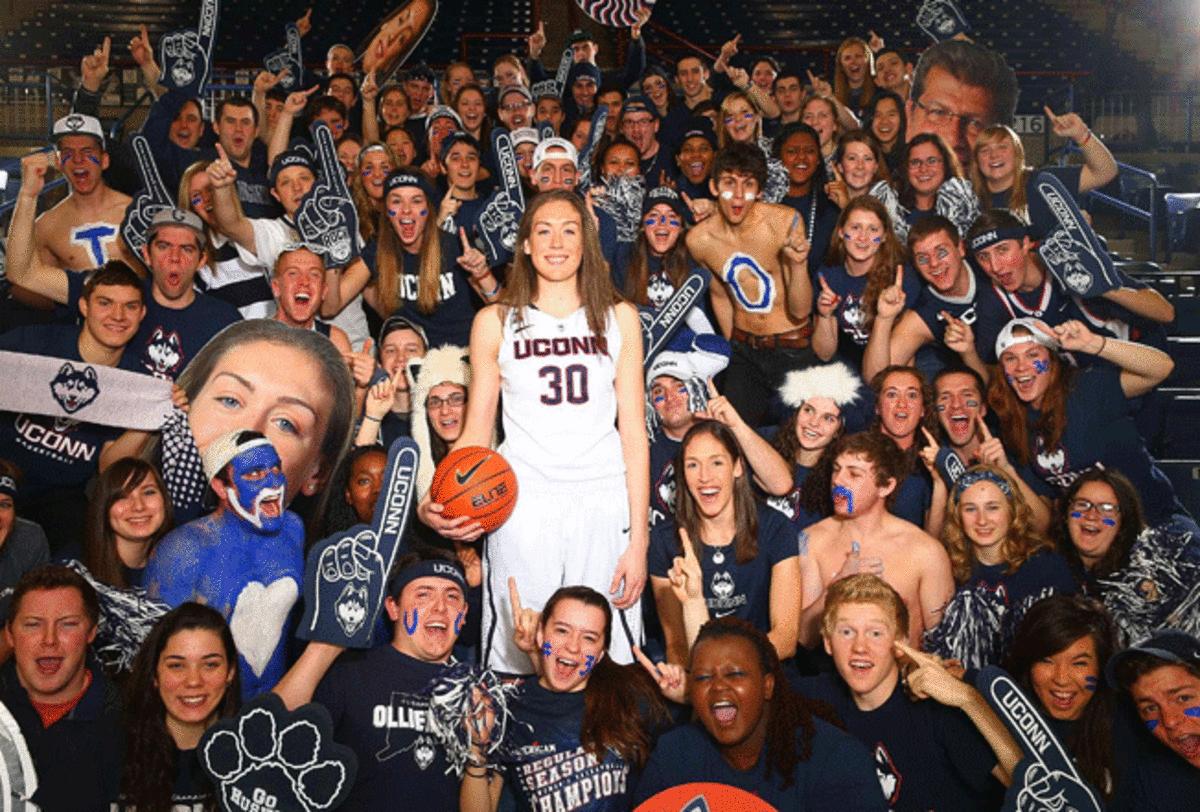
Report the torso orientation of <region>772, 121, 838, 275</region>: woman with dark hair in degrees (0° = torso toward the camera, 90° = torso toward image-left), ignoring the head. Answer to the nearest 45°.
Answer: approximately 0°

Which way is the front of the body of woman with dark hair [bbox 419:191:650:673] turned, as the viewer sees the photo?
toward the camera

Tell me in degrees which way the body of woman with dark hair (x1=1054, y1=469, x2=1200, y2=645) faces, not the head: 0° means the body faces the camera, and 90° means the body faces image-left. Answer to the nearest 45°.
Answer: approximately 45°

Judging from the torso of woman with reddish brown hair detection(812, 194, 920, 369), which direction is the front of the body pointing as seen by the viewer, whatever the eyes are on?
toward the camera

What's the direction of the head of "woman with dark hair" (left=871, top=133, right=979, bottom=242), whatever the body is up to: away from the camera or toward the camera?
toward the camera

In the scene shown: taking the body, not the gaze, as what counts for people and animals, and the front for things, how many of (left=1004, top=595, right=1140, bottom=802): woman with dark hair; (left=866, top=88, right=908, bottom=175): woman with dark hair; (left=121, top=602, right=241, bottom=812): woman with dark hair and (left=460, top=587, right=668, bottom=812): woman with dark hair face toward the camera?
4

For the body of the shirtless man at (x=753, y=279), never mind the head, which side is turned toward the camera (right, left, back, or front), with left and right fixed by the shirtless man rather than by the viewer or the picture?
front

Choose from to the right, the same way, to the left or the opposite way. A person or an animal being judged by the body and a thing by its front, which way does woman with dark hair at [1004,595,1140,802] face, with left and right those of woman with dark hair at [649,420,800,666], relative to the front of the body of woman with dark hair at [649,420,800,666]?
the same way

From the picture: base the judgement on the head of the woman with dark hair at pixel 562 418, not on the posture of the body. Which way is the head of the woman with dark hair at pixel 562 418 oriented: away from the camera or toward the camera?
toward the camera

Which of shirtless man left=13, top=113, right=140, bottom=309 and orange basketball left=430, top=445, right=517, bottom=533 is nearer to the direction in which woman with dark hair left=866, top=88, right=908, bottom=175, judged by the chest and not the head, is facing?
the orange basketball

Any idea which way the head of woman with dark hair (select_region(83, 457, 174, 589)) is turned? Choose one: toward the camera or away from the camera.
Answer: toward the camera

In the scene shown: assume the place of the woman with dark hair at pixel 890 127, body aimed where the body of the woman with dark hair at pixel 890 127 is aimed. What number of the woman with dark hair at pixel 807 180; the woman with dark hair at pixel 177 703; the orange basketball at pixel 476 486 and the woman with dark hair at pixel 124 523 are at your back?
0

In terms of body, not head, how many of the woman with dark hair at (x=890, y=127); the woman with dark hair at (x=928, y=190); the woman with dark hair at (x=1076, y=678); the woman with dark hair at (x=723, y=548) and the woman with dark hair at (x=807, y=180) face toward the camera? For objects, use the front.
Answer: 5

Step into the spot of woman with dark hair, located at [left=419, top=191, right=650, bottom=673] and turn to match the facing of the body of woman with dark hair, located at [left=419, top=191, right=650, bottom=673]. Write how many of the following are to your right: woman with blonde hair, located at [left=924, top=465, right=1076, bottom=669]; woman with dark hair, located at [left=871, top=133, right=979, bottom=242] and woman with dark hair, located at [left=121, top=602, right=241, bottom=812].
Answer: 1

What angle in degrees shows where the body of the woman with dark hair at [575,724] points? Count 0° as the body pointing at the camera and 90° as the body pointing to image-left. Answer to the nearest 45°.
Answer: approximately 0°

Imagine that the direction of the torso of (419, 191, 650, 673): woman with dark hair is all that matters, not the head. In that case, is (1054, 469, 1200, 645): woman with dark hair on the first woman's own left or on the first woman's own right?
on the first woman's own left
